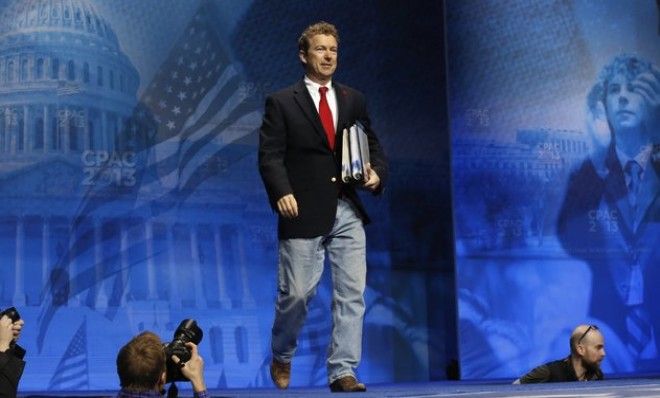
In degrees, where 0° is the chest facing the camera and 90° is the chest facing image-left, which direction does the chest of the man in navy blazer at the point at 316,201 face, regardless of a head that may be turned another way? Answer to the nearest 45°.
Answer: approximately 315°

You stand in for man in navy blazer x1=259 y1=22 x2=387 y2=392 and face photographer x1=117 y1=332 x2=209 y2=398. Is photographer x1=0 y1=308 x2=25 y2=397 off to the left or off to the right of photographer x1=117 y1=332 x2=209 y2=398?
right

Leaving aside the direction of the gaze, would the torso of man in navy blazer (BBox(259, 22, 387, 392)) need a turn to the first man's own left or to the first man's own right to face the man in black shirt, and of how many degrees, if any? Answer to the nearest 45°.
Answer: approximately 90° to the first man's own left

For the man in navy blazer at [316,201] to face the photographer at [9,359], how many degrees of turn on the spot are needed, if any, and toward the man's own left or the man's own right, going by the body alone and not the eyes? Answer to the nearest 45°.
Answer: approximately 90° to the man's own right
